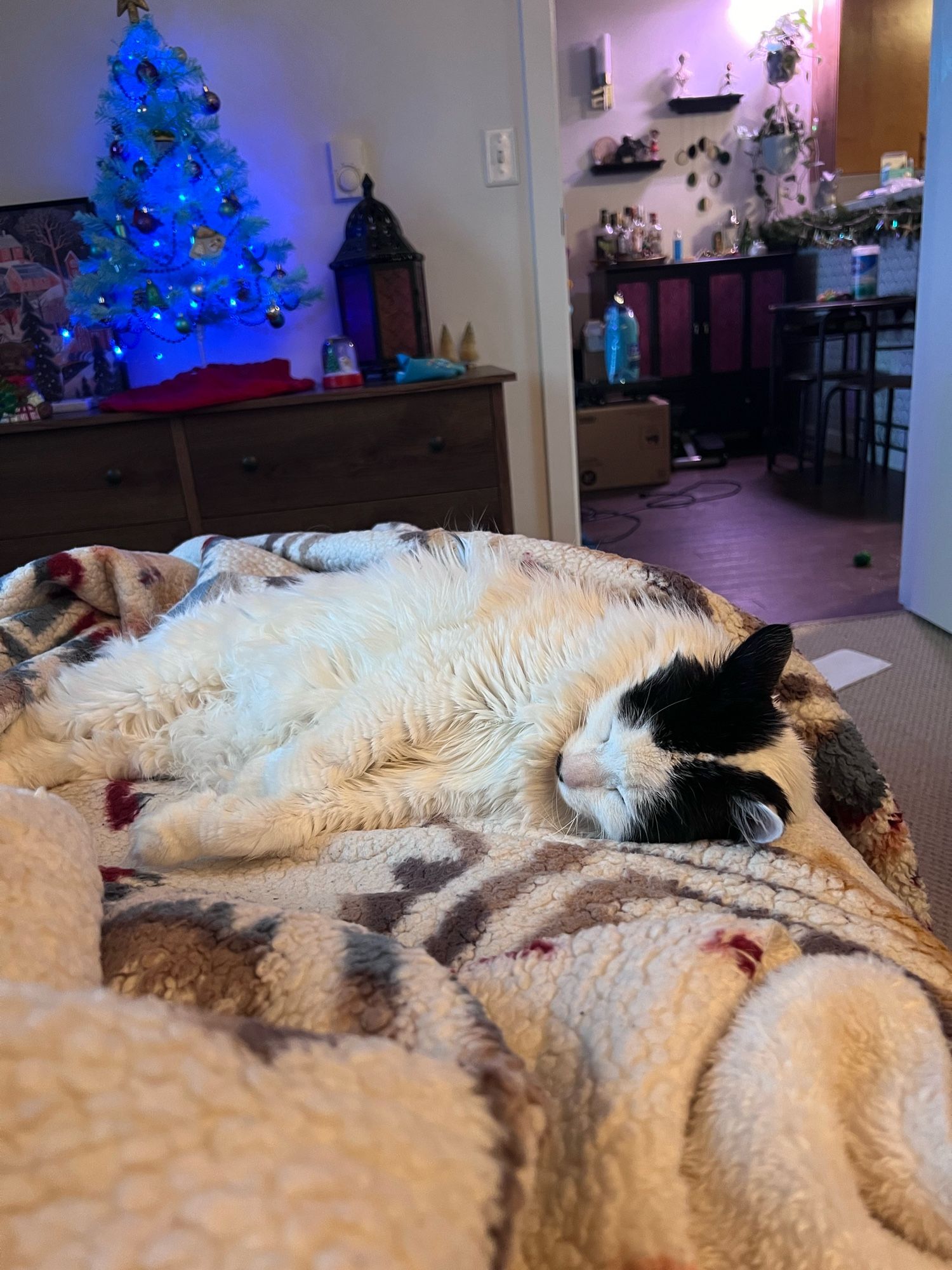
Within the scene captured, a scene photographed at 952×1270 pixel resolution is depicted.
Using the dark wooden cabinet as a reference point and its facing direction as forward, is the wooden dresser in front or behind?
in front

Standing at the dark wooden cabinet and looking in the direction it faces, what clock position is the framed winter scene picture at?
The framed winter scene picture is roughly at 1 o'clock from the dark wooden cabinet.

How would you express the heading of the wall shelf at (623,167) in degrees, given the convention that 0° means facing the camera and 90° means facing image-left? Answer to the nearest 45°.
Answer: approximately 0°

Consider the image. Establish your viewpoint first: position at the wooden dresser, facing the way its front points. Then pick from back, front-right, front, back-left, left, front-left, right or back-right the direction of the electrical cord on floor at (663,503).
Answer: back-left

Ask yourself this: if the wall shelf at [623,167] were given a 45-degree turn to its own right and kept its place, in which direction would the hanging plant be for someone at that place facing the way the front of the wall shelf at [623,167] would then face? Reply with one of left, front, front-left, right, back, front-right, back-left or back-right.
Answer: back-left

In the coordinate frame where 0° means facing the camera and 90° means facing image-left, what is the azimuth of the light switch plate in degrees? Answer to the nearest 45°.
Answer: approximately 0°

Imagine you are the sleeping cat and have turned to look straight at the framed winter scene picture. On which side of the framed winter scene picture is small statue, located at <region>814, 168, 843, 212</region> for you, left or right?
right

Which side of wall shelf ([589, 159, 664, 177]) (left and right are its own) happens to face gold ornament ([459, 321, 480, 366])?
front
